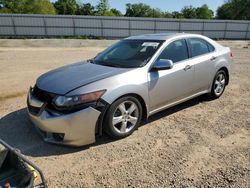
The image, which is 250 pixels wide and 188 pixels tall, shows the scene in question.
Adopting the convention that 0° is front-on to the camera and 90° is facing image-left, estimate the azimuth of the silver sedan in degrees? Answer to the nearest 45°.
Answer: approximately 45°

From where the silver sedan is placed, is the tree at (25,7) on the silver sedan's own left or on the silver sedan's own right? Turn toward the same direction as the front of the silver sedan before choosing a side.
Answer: on the silver sedan's own right
